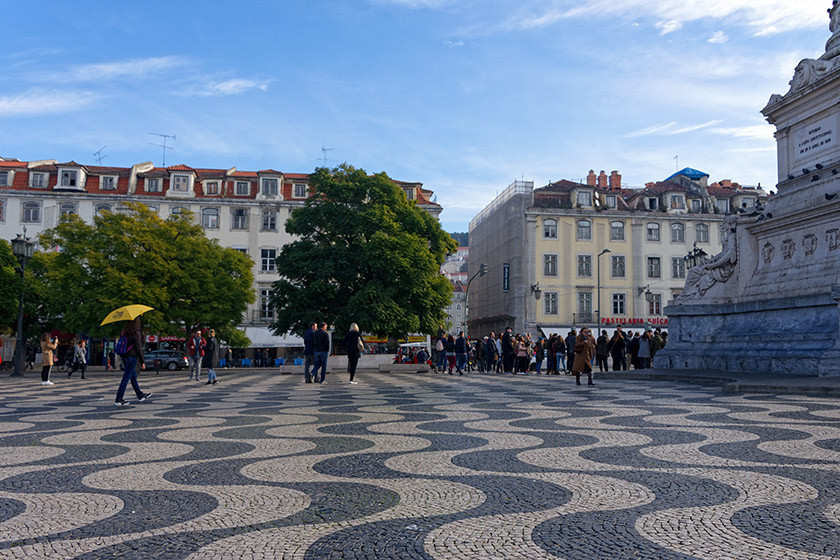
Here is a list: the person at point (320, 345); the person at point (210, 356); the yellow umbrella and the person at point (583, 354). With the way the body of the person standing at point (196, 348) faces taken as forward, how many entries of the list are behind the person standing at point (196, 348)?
0

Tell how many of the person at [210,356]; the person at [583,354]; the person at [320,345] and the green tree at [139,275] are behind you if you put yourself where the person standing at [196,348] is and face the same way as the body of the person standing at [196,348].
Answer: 1

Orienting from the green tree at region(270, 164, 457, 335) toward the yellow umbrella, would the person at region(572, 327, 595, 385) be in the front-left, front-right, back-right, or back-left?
front-left

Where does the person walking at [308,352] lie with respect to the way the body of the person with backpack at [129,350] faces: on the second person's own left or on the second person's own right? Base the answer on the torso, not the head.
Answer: on the second person's own left

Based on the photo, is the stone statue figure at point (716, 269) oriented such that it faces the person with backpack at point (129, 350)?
no

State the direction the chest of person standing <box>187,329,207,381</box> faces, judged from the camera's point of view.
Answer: toward the camera

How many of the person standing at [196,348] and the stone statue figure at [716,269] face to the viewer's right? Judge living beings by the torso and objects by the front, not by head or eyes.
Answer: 0

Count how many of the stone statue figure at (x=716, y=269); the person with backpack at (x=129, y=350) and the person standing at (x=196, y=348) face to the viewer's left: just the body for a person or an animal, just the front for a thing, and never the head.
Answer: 1

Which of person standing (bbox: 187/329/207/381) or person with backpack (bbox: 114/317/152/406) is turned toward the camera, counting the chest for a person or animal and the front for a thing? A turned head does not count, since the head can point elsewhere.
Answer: the person standing

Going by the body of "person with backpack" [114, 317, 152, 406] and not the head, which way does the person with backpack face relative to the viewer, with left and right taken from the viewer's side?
facing to the right of the viewer

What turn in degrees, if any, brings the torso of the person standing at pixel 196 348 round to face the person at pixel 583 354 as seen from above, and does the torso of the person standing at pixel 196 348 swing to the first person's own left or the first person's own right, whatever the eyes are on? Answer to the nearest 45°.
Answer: approximately 45° to the first person's own left

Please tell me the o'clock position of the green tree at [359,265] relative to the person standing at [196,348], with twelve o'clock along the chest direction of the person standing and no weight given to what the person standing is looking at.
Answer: The green tree is roughly at 7 o'clock from the person standing.

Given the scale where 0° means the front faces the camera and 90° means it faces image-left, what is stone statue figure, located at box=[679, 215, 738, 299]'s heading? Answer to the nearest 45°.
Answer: approximately 90°
